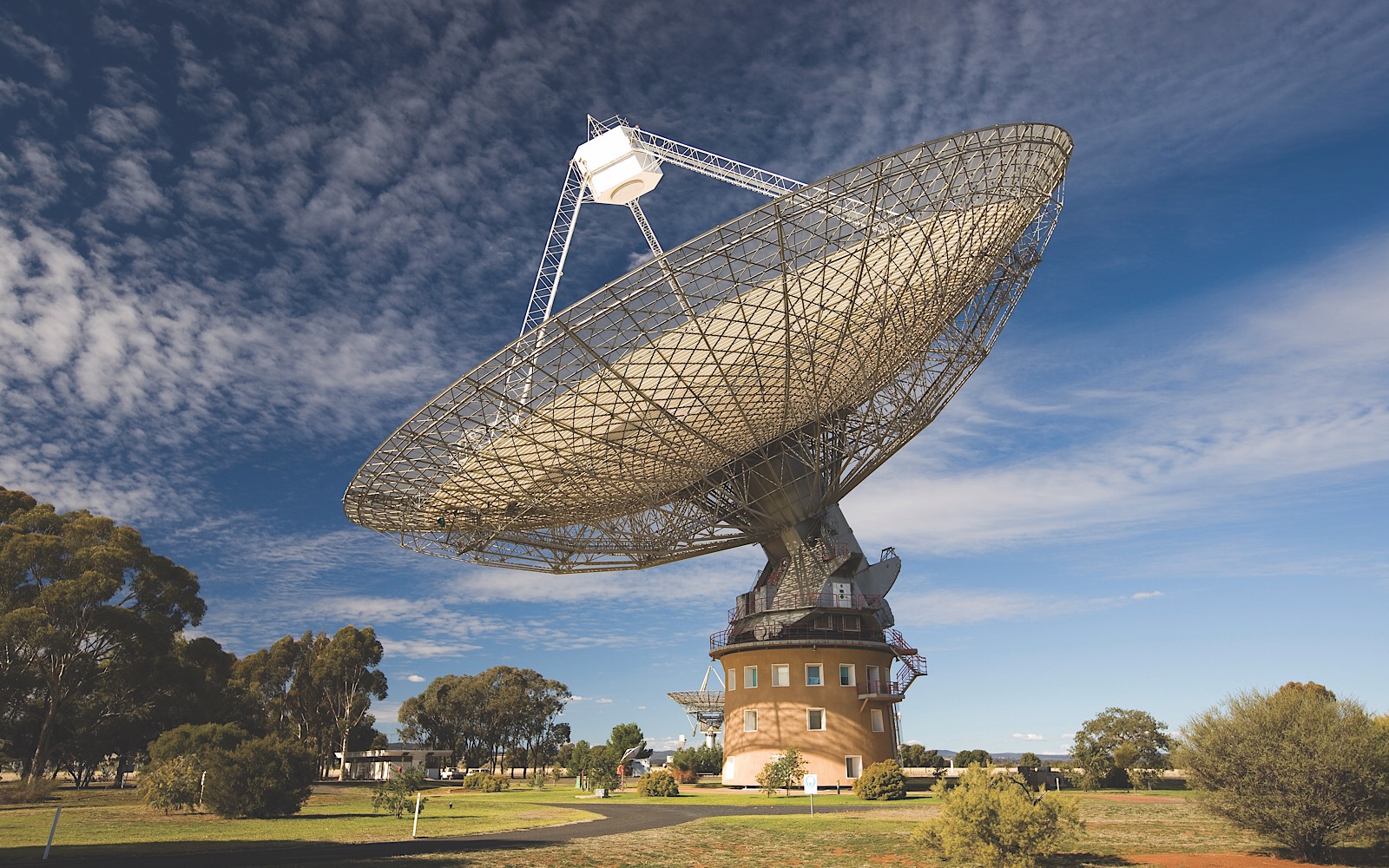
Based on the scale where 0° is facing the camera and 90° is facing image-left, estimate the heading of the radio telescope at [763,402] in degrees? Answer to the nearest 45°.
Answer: approximately 90°

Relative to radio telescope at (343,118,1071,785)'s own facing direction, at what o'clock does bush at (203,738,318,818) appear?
The bush is roughly at 12 o'clock from the radio telescope.

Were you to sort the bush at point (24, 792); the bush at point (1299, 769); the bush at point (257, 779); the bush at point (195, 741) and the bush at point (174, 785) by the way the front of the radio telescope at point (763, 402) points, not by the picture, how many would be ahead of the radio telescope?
4

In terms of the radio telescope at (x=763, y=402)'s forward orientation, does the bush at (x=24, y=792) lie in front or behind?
in front

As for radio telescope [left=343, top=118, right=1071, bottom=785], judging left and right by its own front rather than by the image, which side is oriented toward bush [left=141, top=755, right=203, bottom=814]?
front

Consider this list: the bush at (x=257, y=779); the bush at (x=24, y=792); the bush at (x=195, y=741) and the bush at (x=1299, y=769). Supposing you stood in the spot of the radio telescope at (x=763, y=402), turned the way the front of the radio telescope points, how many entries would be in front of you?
3
